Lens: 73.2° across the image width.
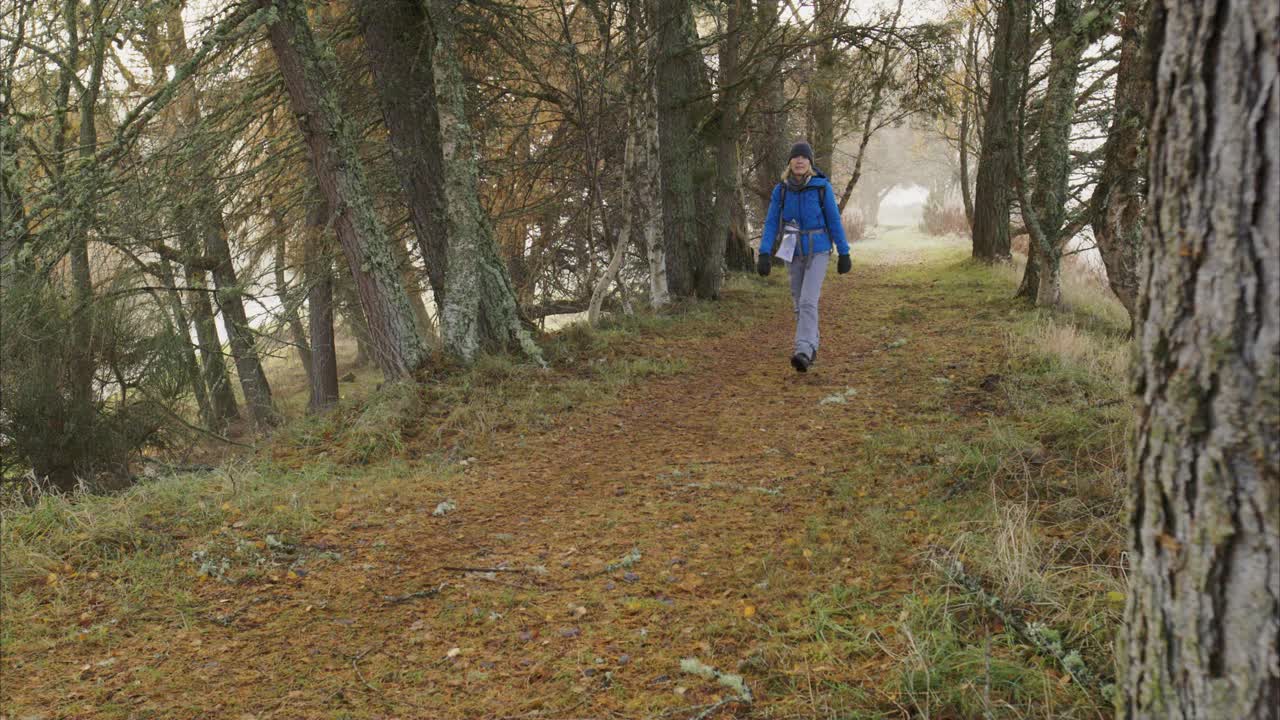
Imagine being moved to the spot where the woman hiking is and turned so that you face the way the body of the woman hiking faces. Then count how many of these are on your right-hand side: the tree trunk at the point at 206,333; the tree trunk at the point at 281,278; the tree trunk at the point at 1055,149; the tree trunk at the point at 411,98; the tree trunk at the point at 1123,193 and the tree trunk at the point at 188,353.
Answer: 4

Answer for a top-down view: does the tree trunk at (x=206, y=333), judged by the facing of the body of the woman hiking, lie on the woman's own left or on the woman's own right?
on the woman's own right

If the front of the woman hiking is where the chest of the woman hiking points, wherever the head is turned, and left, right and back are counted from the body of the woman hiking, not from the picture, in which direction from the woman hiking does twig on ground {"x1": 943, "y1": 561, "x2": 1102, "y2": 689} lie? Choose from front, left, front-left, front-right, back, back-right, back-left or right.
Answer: front

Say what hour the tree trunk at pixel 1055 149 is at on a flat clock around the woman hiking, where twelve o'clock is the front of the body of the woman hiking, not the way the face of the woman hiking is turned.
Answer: The tree trunk is roughly at 8 o'clock from the woman hiking.

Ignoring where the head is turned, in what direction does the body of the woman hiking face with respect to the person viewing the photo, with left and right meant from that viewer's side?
facing the viewer

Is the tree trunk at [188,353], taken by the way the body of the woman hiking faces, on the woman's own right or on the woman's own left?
on the woman's own right

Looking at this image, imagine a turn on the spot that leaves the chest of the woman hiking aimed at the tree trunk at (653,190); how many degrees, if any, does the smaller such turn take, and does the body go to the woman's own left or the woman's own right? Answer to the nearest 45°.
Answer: approximately 135° to the woman's own right

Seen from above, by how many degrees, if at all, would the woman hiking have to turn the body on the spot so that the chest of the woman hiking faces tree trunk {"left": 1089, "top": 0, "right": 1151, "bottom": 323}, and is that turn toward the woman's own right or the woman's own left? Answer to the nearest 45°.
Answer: approximately 90° to the woman's own left

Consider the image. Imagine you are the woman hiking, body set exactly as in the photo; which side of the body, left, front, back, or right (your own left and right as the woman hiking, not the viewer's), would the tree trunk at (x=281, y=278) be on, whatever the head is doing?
right

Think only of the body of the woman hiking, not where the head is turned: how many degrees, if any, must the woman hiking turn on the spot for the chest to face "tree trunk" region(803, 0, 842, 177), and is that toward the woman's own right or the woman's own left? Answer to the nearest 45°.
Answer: approximately 180°

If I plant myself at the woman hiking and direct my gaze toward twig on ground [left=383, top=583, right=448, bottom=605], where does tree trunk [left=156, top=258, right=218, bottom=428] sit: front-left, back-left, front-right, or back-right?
front-right

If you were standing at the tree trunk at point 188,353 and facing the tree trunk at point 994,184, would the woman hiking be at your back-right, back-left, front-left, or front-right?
front-right

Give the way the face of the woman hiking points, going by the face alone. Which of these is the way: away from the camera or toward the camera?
toward the camera

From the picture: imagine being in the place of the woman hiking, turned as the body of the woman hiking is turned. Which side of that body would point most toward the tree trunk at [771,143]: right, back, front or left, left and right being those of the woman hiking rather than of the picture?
back
